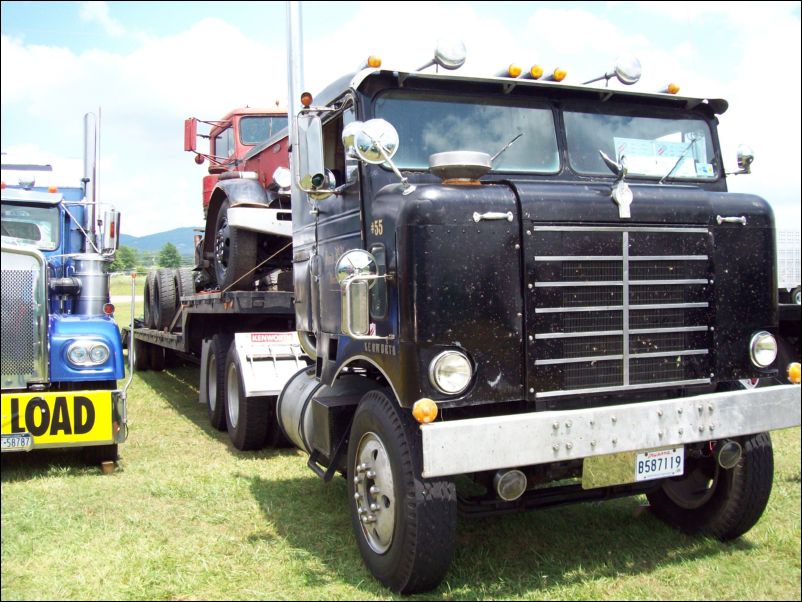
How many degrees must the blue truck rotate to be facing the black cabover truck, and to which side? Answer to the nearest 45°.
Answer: approximately 45° to its left

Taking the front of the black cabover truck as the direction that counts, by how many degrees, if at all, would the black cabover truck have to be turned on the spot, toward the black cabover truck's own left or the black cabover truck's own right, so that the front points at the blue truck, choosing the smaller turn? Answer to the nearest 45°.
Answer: approximately 135° to the black cabover truck's own right

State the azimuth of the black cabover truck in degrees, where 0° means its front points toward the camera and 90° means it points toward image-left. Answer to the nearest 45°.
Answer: approximately 315°
